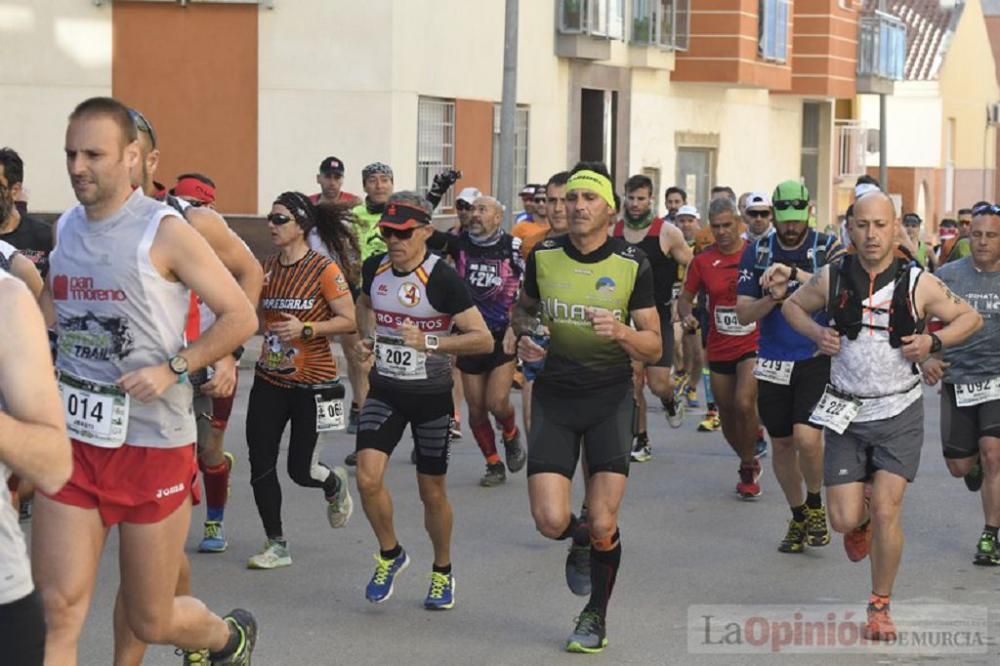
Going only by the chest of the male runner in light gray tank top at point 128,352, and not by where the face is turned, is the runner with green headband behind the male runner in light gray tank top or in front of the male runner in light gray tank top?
behind

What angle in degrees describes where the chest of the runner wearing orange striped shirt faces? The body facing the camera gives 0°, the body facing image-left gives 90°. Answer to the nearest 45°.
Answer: approximately 45°

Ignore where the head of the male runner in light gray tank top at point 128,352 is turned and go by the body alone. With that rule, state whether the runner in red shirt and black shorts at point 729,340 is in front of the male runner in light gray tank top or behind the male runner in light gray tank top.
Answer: behind

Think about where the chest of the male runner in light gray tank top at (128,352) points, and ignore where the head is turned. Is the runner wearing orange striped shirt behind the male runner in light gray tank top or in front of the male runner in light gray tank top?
behind

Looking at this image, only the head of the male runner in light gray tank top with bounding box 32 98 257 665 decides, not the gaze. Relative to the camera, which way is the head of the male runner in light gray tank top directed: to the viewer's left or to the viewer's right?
to the viewer's left

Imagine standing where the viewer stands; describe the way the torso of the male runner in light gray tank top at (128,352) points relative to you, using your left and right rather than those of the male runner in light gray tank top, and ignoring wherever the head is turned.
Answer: facing the viewer and to the left of the viewer

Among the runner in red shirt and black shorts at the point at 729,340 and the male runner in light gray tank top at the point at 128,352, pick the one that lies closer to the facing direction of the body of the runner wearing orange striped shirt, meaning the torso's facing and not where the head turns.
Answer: the male runner in light gray tank top

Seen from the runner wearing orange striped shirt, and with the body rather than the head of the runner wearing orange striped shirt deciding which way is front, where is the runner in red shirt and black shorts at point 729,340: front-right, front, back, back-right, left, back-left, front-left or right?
back

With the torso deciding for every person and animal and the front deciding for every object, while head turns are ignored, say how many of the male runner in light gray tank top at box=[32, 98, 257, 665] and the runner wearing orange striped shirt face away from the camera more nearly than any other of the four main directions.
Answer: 0
